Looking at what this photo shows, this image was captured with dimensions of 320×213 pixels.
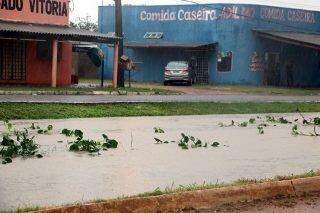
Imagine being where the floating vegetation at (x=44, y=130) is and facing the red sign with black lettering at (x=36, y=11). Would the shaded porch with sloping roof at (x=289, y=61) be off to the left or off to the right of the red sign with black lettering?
right

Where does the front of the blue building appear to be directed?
toward the camera

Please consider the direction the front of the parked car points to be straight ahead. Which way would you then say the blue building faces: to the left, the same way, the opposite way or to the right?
the opposite way

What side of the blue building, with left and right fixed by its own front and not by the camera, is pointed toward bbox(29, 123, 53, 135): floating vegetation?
front

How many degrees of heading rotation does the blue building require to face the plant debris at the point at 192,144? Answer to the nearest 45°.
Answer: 0° — it already faces it

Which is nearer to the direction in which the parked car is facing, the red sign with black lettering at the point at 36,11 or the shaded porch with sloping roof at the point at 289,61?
the shaded porch with sloping roof

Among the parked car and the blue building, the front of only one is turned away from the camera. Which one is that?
the parked car

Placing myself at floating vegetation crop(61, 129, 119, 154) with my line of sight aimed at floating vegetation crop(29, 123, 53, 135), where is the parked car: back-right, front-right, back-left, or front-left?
front-right

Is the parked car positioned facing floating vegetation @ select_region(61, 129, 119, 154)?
no

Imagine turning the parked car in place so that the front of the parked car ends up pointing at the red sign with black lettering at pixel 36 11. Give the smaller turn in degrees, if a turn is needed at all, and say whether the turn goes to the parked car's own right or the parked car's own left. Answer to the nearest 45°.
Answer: approximately 135° to the parked car's own left

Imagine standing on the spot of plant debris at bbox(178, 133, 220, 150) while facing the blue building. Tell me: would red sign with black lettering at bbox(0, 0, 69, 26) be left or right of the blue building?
left

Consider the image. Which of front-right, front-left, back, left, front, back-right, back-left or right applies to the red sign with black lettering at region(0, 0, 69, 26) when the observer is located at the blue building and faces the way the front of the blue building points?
front-right
